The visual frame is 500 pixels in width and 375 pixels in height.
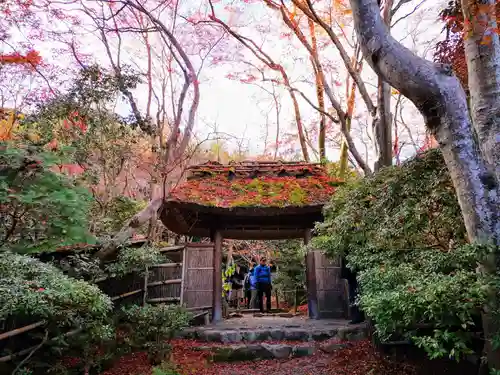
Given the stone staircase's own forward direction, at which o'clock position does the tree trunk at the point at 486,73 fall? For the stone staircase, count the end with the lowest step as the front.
The tree trunk is roughly at 11 o'clock from the stone staircase.

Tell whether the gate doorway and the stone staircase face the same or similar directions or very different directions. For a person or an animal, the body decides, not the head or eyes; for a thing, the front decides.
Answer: same or similar directions

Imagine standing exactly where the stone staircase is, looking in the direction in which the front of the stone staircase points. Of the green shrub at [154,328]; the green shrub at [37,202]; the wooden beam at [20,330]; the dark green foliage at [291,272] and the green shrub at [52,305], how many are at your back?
1

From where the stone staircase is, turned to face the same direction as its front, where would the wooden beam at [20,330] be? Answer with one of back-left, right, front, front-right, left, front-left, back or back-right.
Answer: front-right

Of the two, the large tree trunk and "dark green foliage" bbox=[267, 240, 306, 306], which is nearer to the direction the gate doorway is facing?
the large tree trunk

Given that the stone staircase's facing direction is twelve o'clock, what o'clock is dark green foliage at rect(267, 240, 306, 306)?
The dark green foliage is roughly at 6 o'clock from the stone staircase.

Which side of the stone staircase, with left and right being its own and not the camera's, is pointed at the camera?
front

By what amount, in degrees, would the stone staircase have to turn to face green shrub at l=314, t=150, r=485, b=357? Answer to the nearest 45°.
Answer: approximately 45° to its left

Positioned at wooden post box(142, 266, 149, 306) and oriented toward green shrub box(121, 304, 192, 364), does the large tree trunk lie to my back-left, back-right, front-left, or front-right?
front-left

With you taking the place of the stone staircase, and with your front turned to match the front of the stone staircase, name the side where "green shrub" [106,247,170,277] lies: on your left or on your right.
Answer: on your right

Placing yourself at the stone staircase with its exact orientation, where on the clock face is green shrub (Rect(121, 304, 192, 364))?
The green shrub is roughly at 2 o'clock from the stone staircase.

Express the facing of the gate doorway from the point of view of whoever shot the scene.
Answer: facing the viewer
